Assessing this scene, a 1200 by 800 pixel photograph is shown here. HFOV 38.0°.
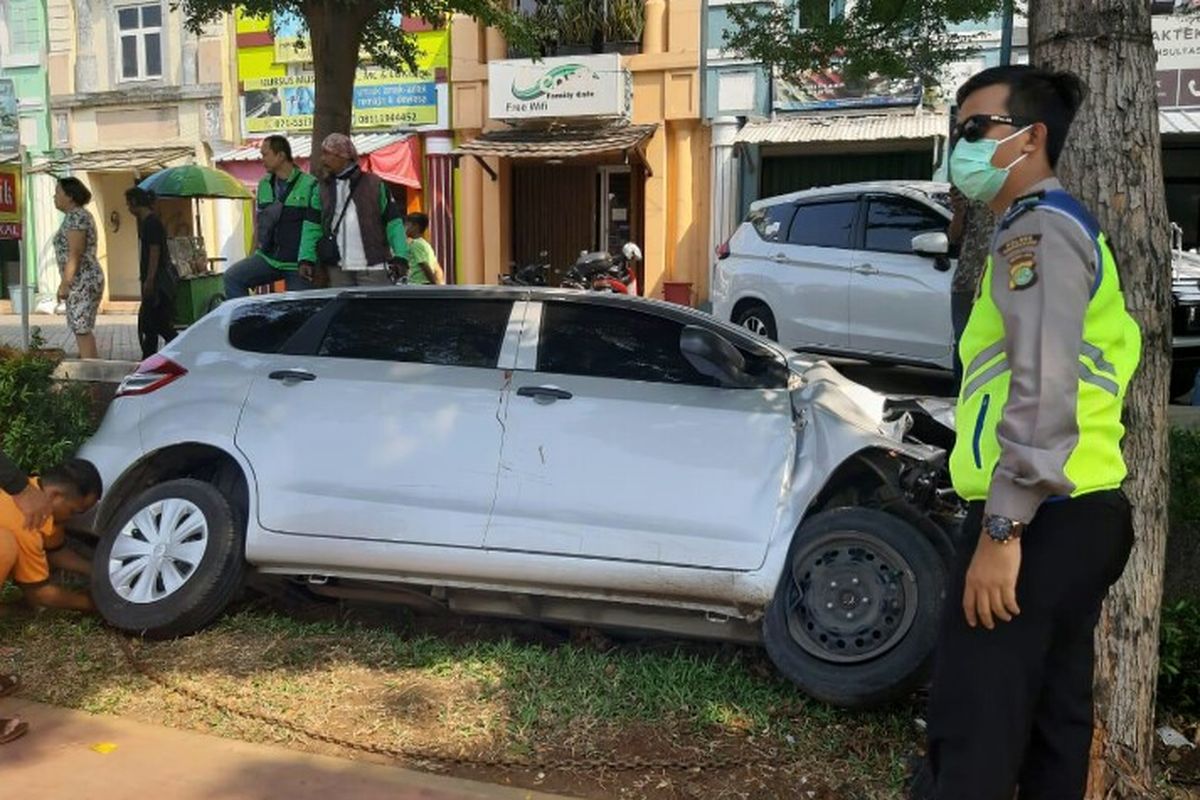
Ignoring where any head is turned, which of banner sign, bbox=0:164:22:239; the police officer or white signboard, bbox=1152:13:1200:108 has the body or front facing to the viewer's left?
the police officer

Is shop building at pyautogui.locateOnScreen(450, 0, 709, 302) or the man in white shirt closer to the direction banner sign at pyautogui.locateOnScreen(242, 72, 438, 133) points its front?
the man in white shirt

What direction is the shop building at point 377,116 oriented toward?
toward the camera

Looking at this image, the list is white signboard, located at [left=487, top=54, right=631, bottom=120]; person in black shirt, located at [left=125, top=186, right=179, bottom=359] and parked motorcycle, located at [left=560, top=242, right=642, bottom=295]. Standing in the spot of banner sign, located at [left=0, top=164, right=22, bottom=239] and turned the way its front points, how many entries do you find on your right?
0

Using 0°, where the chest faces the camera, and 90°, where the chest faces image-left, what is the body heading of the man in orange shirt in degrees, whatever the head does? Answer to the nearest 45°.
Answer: approximately 270°

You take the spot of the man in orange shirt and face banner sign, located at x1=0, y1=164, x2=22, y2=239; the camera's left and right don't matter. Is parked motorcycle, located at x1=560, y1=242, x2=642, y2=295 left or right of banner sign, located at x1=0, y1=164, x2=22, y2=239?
right

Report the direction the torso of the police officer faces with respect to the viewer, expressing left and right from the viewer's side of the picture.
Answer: facing to the left of the viewer

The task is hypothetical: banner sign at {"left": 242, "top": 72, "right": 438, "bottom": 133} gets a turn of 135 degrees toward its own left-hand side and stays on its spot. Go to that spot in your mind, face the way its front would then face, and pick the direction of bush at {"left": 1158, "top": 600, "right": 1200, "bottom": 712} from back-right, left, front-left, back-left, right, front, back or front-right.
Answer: back-right

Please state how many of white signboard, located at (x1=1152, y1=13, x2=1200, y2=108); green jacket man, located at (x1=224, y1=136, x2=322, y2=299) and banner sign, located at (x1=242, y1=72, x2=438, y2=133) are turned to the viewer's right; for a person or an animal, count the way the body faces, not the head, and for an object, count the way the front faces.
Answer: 0

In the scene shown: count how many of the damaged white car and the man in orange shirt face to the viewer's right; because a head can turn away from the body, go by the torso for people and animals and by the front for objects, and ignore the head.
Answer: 2

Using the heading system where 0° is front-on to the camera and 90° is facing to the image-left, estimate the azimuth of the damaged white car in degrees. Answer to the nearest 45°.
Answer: approximately 270°

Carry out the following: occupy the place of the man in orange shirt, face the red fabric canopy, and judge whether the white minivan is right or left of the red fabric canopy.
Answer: right

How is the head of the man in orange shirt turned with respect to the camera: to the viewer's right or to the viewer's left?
to the viewer's right

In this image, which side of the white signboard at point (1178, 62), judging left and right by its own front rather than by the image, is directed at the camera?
front
